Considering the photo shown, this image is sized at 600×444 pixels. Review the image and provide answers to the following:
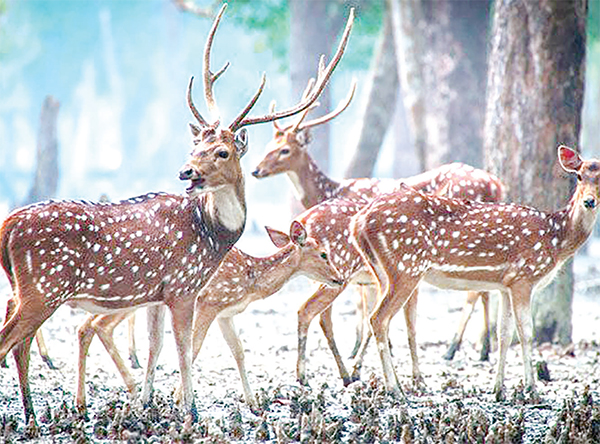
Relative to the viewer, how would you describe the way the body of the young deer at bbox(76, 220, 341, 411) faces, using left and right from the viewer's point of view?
facing to the right of the viewer

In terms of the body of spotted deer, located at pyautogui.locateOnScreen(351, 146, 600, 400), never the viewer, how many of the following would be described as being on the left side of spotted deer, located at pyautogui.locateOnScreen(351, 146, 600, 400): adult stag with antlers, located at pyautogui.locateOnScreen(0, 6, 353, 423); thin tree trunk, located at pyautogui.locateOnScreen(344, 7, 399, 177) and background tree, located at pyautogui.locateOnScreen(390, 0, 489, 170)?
2

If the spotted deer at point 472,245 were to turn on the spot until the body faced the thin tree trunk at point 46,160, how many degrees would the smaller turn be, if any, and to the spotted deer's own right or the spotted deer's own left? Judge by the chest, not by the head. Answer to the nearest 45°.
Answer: approximately 135° to the spotted deer's own left

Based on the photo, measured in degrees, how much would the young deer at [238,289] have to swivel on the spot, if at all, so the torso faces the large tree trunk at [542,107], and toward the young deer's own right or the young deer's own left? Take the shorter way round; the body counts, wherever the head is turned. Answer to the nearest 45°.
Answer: approximately 45° to the young deer's own left

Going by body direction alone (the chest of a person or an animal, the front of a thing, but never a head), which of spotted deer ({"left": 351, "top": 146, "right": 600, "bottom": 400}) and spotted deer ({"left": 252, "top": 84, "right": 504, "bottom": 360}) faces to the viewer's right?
spotted deer ({"left": 351, "top": 146, "right": 600, "bottom": 400})

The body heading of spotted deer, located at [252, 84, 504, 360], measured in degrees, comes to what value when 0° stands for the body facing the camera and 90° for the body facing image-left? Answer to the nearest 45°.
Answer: approximately 90°

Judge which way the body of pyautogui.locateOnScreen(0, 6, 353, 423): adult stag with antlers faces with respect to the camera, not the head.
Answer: to the viewer's right

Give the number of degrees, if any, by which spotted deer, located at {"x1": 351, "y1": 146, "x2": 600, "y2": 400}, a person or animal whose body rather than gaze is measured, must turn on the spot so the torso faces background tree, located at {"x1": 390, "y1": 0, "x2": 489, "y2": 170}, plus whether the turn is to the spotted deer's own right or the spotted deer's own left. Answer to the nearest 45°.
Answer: approximately 90° to the spotted deer's own left
